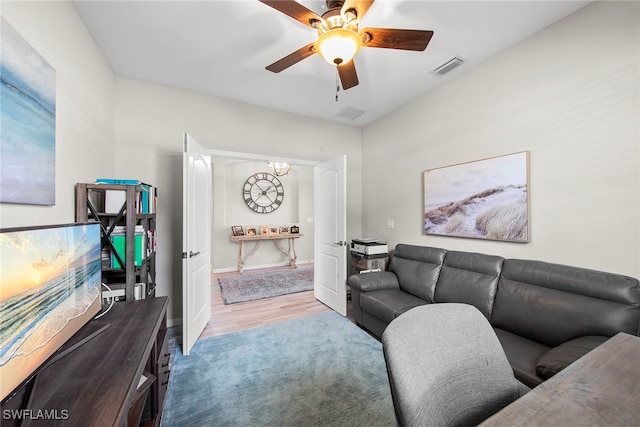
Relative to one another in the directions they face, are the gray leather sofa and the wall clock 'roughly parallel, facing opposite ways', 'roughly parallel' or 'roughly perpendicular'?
roughly perpendicular

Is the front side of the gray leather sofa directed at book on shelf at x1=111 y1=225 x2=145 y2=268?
yes

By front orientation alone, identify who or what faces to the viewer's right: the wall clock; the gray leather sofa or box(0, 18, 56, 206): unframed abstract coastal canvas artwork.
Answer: the unframed abstract coastal canvas artwork

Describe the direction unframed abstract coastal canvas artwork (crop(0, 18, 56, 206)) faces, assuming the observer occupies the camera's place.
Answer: facing to the right of the viewer
